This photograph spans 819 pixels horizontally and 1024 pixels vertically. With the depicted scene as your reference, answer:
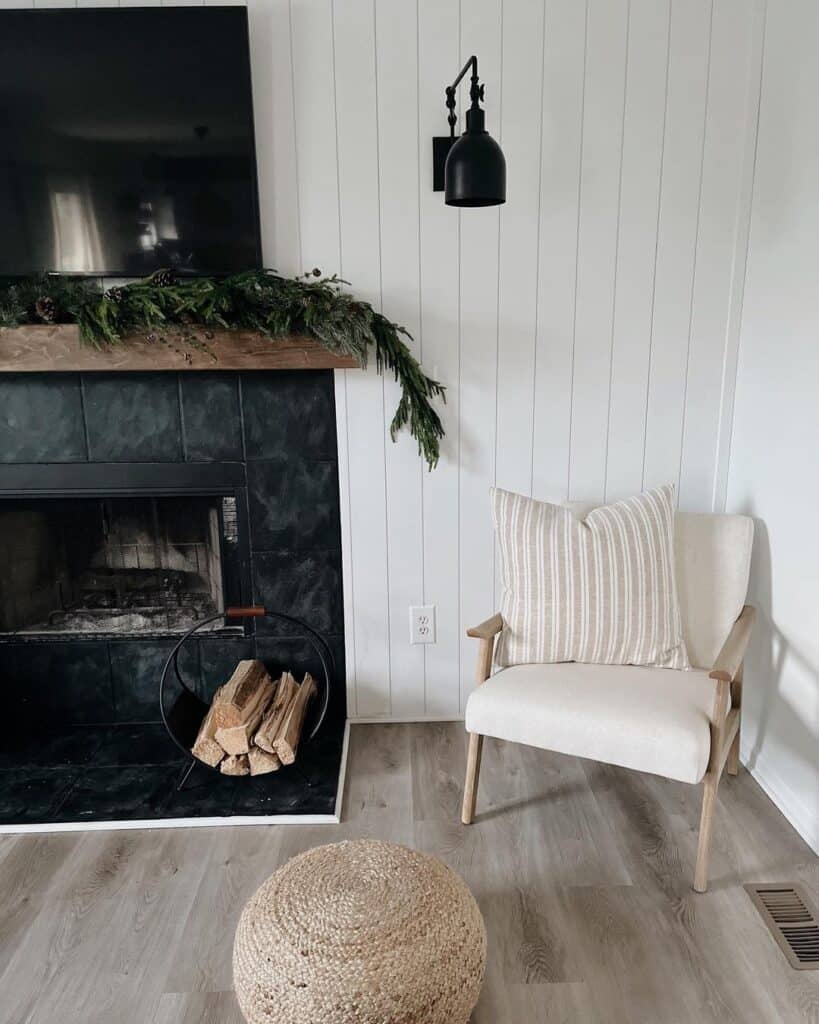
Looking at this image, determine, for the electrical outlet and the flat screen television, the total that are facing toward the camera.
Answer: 2

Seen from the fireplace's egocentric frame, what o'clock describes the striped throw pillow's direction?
The striped throw pillow is roughly at 10 o'clock from the fireplace.

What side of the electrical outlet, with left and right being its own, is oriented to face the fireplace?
right

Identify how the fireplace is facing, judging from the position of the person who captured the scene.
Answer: facing the viewer

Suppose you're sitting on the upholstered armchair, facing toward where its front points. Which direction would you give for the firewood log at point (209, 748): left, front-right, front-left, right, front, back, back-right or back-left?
front-right

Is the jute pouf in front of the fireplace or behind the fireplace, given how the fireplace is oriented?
in front

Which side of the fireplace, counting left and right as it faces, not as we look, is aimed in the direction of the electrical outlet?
left

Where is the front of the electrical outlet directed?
toward the camera

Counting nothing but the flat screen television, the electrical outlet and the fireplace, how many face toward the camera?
3

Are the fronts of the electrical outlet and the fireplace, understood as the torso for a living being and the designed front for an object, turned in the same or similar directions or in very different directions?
same or similar directions

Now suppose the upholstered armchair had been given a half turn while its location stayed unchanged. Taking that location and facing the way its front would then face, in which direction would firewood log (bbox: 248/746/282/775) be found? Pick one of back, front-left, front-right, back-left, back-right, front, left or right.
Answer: back-left

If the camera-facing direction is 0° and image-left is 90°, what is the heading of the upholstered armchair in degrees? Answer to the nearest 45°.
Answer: approximately 45°

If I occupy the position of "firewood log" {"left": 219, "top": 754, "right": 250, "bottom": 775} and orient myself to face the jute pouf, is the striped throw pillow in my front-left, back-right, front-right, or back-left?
front-left

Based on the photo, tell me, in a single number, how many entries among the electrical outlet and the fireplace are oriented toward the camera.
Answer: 2

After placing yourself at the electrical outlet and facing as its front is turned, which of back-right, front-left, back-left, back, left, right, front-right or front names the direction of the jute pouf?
front

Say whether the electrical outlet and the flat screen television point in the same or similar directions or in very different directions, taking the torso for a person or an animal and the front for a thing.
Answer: same or similar directions

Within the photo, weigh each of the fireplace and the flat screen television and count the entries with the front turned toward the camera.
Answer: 2

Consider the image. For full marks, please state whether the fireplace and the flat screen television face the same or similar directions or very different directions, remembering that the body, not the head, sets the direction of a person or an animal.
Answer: same or similar directions

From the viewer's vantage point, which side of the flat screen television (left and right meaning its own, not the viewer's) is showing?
front
